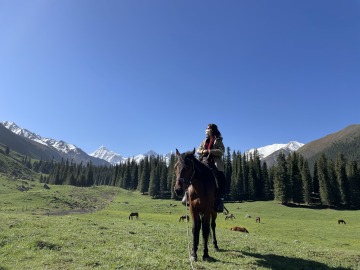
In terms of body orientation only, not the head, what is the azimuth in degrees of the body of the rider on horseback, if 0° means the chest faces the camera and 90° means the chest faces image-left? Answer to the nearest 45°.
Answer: approximately 45°

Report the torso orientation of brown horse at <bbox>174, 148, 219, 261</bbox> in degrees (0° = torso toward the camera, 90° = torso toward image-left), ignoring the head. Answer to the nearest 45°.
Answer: approximately 45°
